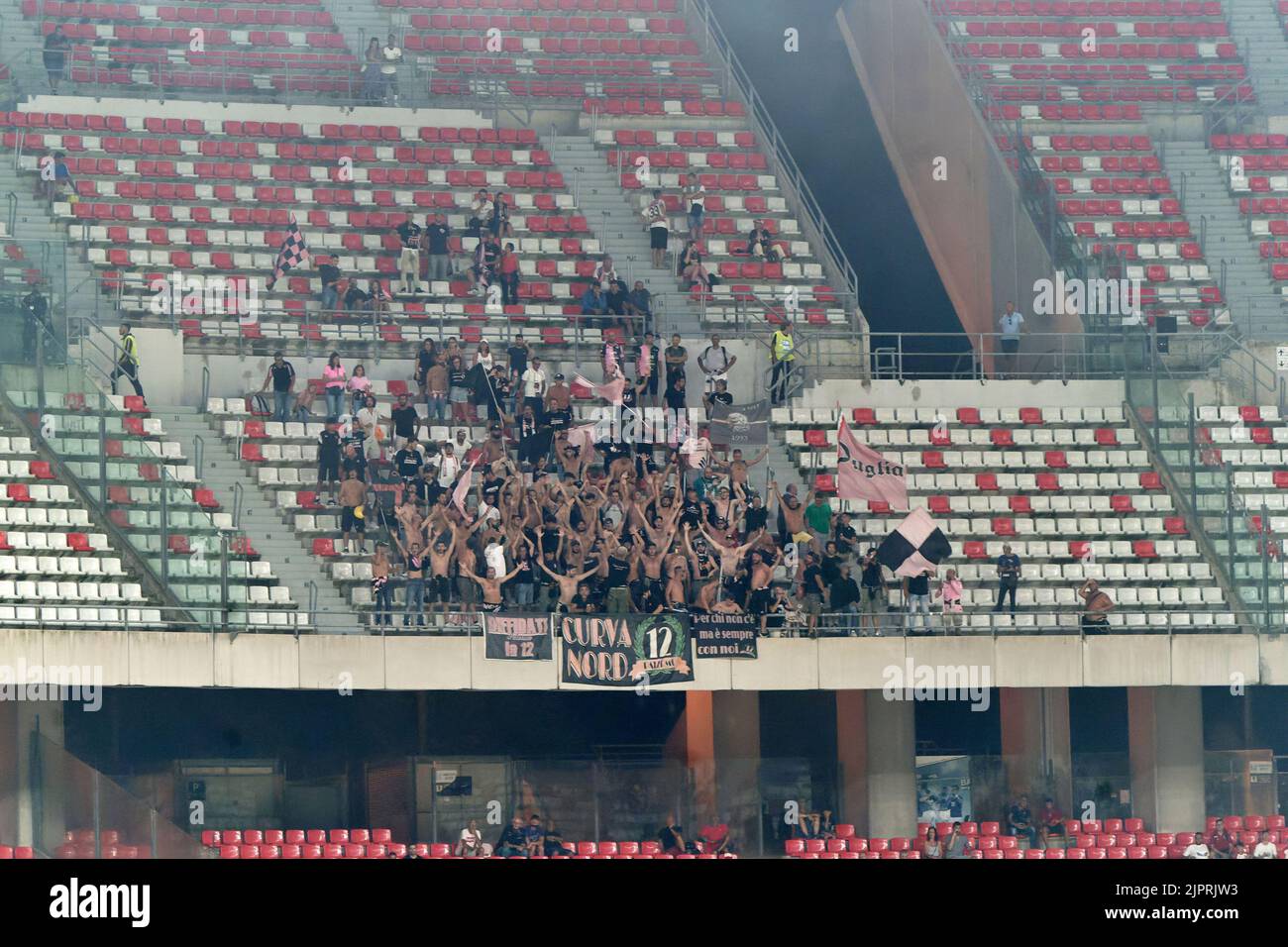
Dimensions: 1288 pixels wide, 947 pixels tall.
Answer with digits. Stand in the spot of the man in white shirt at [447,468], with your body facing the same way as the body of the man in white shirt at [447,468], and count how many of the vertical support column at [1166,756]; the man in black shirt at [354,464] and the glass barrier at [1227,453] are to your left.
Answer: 2

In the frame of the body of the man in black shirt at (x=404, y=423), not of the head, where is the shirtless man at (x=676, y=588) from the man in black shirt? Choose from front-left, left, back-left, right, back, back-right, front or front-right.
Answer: front-left

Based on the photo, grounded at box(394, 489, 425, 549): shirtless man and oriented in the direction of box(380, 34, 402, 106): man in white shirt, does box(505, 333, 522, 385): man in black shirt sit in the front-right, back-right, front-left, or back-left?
front-right

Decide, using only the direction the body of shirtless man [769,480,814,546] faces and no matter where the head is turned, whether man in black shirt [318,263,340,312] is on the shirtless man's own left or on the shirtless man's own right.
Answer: on the shirtless man's own right

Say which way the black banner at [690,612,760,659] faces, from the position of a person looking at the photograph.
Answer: facing the viewer

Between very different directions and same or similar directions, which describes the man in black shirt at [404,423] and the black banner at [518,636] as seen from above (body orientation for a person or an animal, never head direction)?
same or similar directions

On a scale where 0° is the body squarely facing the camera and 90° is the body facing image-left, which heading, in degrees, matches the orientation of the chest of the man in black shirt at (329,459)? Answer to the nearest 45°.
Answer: approximately 0°

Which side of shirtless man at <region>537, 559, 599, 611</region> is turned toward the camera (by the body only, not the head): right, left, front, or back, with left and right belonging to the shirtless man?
front

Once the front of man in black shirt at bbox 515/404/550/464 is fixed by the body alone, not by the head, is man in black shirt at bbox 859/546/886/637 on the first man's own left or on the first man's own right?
on the first man's own left

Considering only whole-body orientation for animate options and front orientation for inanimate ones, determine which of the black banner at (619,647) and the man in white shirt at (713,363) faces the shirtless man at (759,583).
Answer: the man in white shirt

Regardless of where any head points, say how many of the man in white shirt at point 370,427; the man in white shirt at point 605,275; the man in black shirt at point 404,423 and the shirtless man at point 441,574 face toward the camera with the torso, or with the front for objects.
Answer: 4

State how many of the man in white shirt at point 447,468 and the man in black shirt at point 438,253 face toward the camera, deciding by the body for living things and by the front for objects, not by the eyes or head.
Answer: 2

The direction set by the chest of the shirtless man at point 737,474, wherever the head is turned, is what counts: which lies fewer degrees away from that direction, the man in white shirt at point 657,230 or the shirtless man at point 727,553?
the shirtless man

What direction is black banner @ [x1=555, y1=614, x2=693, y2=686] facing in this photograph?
toward the camera

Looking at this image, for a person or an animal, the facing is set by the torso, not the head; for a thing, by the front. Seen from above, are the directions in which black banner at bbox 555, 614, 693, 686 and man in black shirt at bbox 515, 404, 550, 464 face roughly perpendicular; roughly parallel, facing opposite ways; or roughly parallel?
roughly parallel

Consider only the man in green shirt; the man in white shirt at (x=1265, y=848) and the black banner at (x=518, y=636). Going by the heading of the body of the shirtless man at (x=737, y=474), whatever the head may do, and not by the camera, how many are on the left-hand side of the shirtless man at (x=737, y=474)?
2
